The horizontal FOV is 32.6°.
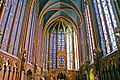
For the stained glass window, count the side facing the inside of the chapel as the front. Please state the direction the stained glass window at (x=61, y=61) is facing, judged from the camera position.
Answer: facing the viewer

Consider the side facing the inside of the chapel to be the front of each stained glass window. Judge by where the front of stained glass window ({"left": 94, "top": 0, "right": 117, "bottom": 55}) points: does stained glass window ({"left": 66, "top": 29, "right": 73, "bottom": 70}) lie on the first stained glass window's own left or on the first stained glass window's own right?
on the first stained glass window's own right

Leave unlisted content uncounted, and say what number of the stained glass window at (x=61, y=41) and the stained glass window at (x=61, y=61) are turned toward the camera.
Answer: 2

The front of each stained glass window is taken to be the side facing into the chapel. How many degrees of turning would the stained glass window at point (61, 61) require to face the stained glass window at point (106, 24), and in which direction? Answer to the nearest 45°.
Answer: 0° — it already faces it

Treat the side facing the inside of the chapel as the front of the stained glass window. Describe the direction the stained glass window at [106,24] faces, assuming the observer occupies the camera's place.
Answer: facing the viewer and to the left of the viewer

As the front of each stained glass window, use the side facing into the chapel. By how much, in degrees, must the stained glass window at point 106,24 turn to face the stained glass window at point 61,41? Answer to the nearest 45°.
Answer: approximately 90° to its right

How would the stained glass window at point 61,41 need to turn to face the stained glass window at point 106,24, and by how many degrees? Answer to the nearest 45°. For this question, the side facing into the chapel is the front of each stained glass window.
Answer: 0° — it already faces it

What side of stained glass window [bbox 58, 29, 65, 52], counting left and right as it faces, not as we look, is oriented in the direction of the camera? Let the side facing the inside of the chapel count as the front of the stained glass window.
front

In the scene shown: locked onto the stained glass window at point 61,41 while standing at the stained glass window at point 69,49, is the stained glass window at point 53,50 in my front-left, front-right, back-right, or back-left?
front-left

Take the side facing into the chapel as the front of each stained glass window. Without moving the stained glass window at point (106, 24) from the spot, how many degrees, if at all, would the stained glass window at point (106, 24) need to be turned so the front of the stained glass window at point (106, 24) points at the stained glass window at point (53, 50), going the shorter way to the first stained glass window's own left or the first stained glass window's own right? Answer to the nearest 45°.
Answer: approximately 90° to the first stained glass window's own right
